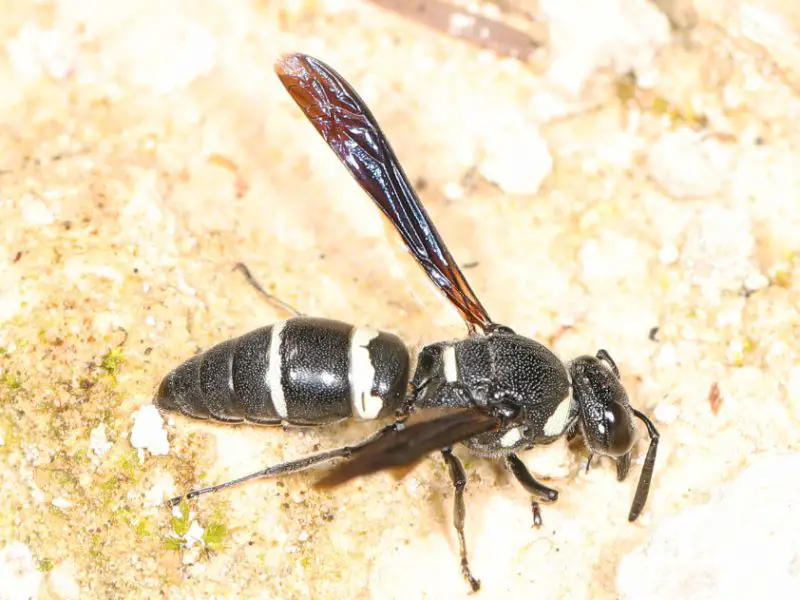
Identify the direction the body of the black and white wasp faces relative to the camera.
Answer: to the viewer's right

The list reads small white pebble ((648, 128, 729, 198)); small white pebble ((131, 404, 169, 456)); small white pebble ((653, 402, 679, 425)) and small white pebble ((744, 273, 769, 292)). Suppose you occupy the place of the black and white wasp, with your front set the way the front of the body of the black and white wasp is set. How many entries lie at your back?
1

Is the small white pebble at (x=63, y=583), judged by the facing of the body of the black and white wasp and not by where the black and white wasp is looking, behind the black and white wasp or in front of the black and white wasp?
behind

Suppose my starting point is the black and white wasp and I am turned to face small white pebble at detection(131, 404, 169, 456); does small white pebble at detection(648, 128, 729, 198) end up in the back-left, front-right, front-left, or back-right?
back-right

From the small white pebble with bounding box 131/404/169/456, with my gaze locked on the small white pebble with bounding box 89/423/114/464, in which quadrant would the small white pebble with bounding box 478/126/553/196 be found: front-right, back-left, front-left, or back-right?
back-right

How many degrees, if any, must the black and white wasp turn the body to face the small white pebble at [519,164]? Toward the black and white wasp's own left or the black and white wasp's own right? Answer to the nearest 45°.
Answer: approximately 90° to the black and white wasp's own left

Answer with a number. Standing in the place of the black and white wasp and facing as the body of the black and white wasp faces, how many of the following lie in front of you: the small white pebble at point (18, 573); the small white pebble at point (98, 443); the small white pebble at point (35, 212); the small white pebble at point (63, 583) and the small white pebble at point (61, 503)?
0

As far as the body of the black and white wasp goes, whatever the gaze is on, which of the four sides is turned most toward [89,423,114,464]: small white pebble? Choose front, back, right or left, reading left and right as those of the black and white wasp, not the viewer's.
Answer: back

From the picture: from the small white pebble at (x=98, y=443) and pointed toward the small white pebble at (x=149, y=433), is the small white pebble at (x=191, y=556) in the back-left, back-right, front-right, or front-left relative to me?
front-right

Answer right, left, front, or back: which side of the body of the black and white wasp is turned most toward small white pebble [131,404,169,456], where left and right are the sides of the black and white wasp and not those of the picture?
back

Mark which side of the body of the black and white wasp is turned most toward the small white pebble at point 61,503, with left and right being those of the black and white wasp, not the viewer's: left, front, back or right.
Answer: back

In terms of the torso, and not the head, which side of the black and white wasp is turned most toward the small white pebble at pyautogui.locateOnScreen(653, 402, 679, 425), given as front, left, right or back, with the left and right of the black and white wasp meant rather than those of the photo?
front

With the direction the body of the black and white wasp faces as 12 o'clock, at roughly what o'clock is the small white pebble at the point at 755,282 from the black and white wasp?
The small white pebble is roughly at 11 o'clock from the black and white wasp.
